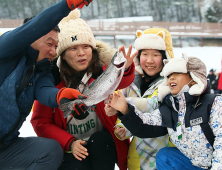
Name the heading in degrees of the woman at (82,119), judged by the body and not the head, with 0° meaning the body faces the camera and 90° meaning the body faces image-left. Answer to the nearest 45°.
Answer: approximately 0°

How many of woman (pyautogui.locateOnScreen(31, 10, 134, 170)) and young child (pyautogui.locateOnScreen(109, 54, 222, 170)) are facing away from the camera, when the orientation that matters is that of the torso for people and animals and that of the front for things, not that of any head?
0

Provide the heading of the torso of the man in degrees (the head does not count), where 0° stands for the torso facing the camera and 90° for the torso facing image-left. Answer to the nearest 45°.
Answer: approximately 315°

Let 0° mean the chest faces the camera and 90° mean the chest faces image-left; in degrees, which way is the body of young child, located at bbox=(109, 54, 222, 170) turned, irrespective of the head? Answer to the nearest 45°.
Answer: approximately 45°

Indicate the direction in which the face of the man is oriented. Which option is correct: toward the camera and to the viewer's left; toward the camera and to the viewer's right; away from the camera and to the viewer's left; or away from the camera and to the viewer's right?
toward the camera and to the viewer's right
